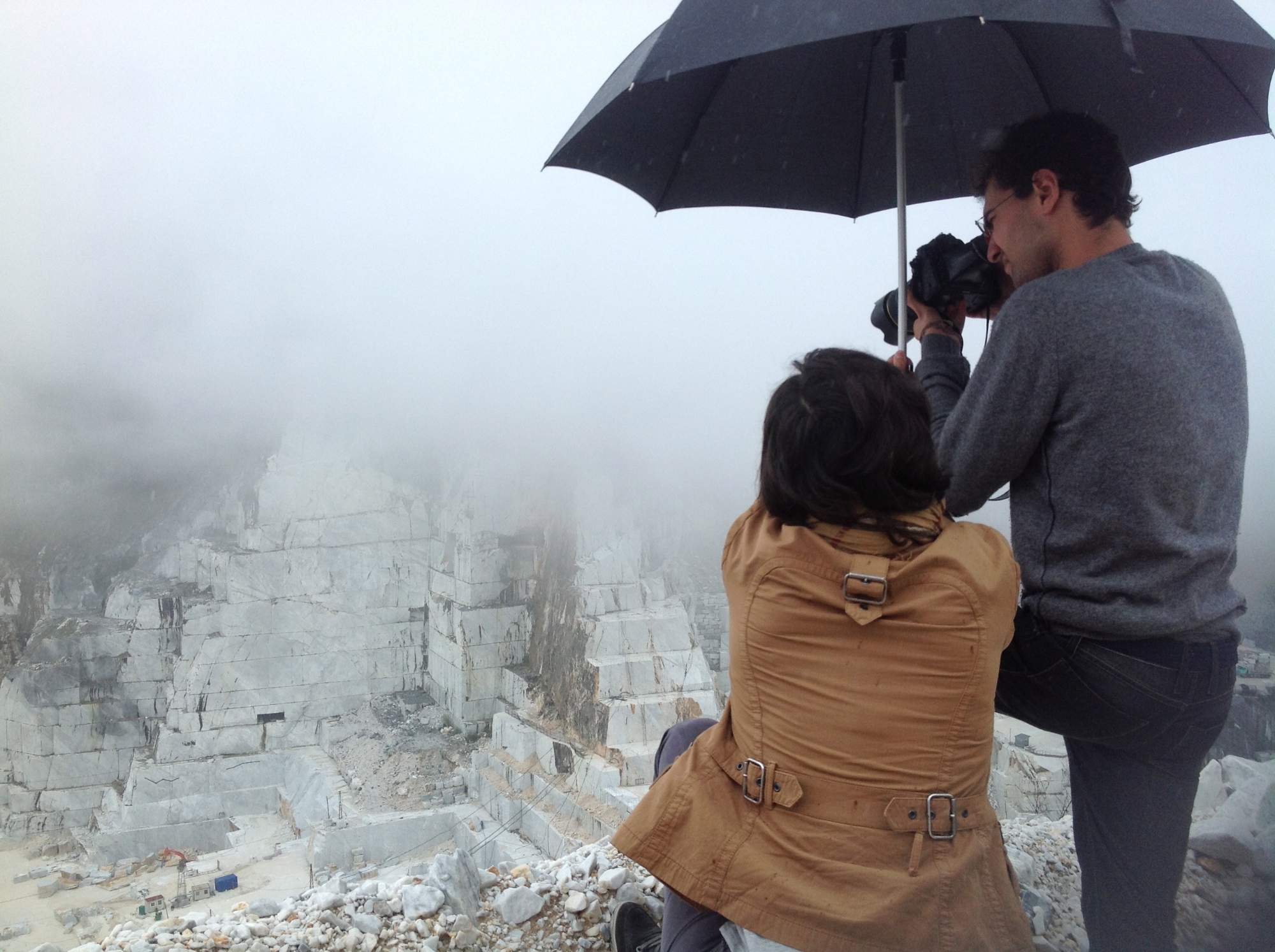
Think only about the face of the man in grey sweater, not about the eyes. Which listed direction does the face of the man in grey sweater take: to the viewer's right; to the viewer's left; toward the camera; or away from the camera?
to the viewer's left

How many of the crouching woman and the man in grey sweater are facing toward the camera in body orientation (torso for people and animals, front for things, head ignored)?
0

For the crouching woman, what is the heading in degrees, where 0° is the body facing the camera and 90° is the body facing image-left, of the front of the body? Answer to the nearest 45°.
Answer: approximately 180°

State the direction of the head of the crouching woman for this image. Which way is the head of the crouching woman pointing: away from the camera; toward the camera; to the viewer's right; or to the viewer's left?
away from the camera

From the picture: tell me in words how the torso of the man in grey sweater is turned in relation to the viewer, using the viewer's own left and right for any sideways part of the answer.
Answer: facing away from the viewer and to the left of the viewer
